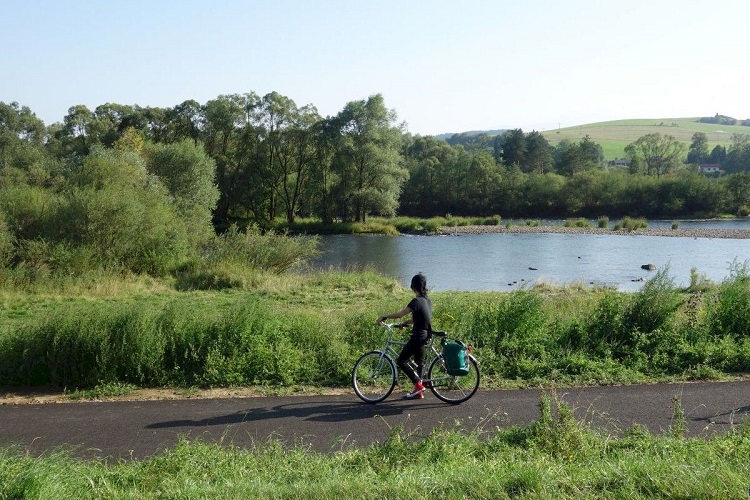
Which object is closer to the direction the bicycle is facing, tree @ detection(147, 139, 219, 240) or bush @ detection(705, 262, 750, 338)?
the tree

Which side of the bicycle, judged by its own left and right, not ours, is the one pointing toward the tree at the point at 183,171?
right

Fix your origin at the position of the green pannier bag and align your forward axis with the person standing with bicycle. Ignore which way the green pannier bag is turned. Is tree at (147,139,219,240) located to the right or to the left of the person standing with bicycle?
right

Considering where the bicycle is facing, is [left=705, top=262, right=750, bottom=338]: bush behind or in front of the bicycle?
behind

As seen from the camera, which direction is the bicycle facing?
to the viewer's left
